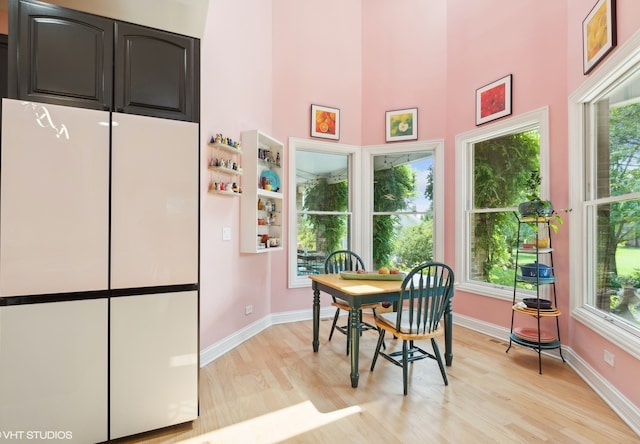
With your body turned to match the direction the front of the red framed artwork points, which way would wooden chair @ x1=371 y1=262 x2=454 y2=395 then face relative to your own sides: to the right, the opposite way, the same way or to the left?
to the right

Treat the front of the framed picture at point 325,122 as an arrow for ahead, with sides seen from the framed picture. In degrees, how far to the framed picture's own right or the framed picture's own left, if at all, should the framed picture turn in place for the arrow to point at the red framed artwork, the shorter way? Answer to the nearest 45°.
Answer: approximately 45° to the framed picture's own left

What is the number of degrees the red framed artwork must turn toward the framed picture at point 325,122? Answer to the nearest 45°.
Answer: approximately 45° to its right

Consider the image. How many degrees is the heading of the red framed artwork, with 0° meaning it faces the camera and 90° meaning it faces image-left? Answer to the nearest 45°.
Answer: approximately 45°
